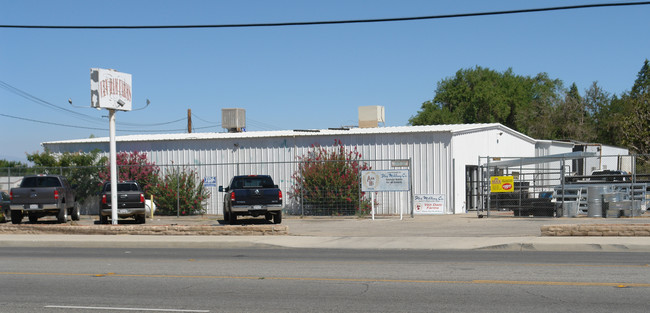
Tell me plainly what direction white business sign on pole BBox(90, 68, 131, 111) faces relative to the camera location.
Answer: facing the viewer and to the right of the viewer

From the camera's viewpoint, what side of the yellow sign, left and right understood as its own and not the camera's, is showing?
front

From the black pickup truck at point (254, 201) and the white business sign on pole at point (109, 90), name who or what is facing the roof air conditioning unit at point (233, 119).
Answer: the black pickup truck

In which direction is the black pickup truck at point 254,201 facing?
away from the camera

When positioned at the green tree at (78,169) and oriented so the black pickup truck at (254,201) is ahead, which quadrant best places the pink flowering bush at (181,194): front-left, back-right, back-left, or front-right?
front-left

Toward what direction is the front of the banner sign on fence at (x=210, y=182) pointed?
toward the camera

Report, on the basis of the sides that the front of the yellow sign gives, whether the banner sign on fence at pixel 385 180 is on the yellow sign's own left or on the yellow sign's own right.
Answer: on the yellow sign's own right

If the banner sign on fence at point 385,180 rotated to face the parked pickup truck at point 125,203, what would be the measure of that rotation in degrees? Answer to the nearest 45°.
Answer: approximately 90° to its right

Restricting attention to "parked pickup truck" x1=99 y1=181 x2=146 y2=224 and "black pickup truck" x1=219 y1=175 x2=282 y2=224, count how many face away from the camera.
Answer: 2
